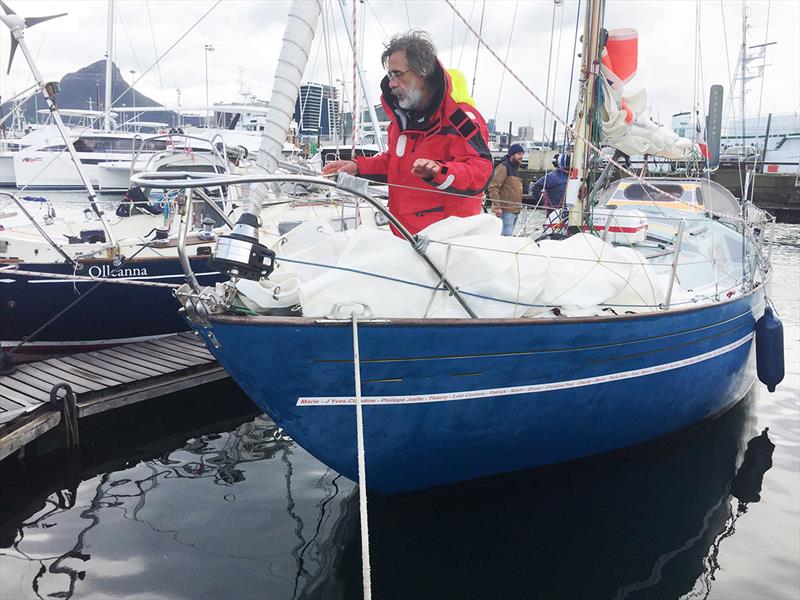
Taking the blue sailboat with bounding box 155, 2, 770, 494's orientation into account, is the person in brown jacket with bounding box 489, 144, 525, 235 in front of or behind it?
behind

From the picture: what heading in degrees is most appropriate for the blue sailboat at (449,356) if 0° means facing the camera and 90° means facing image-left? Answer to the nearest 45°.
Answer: approximately 45°

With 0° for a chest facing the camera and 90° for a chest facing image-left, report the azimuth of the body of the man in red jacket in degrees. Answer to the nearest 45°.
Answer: approximately 45°

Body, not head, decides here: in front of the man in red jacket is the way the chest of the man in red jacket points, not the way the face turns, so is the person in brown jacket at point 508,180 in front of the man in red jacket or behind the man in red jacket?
behind
